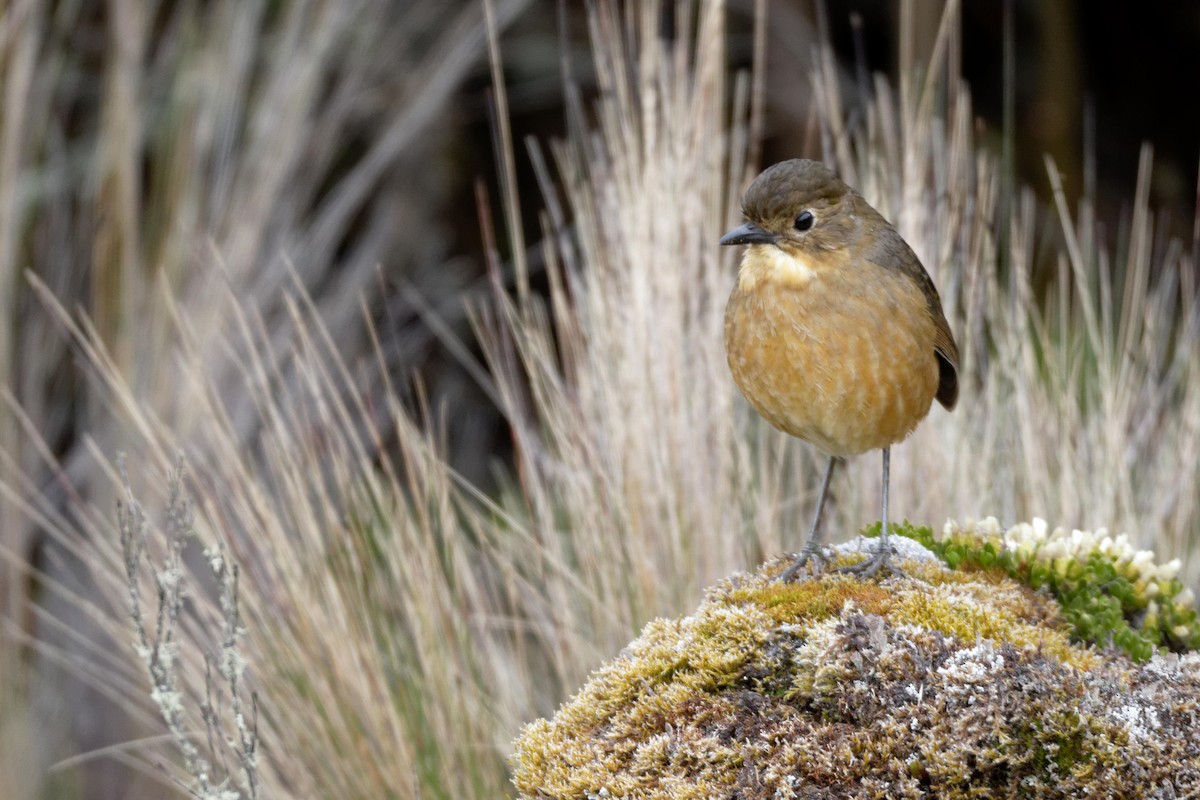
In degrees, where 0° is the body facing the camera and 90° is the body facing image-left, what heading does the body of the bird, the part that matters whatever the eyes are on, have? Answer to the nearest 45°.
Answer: approximately 45°
